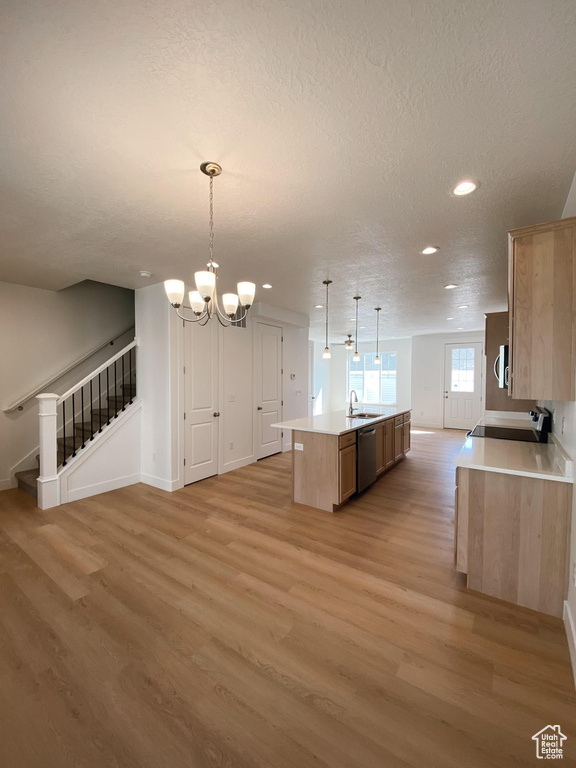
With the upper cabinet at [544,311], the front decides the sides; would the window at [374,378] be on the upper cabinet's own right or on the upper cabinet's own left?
on the upper cabinet's own right

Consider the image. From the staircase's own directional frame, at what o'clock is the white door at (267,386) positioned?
The white door is roughly at 8 o'clock from the staircase.

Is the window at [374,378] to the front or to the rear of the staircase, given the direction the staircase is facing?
to the rear

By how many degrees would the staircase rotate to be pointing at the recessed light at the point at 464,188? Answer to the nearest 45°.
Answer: approximately 90° to its left

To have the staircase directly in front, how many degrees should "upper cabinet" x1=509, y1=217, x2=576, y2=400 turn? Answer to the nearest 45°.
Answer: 0° — it already faces it

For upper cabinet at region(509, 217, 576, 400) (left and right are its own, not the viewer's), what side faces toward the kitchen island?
front

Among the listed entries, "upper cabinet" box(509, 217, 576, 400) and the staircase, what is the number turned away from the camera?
0

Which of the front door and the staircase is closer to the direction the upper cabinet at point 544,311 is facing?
the staircase

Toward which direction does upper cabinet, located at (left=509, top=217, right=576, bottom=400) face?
to the viewer's left

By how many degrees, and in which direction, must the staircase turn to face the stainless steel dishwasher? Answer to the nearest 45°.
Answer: approximately 90° to its left

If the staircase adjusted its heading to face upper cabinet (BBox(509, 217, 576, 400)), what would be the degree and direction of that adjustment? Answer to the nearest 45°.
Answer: approximately 90° to its left

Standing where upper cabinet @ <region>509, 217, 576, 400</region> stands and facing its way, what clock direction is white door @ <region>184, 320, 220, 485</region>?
The white door is roughly at 12 o'clock from the upper cabinet.

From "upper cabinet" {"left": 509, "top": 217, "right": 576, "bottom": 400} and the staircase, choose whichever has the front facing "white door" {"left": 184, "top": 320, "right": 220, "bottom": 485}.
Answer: the upper cabinet

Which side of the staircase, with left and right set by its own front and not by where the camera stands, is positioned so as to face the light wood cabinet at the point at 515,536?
left

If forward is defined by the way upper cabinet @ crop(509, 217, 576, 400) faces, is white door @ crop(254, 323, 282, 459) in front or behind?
in front

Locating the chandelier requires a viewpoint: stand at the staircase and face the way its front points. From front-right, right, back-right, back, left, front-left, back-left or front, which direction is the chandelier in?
front-left
